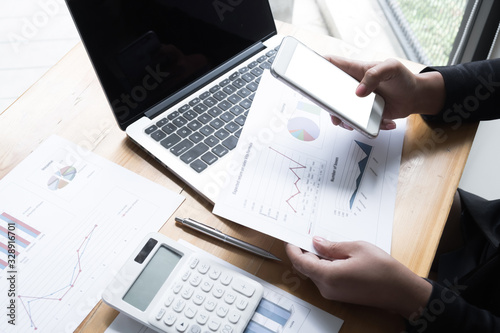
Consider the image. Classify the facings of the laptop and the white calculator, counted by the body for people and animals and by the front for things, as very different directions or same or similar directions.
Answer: same or similar directions

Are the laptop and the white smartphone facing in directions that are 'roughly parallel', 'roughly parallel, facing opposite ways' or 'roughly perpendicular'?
roughly parallel

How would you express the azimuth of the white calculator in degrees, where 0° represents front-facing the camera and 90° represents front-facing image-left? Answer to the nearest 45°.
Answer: approximately 315°

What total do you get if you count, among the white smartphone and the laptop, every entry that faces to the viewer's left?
0

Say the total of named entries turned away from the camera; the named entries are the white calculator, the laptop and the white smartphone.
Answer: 0

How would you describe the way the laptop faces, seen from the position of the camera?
facing the viewer and to the right of the viewer

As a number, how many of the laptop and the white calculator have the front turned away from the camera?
0

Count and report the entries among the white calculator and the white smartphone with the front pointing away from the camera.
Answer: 0
